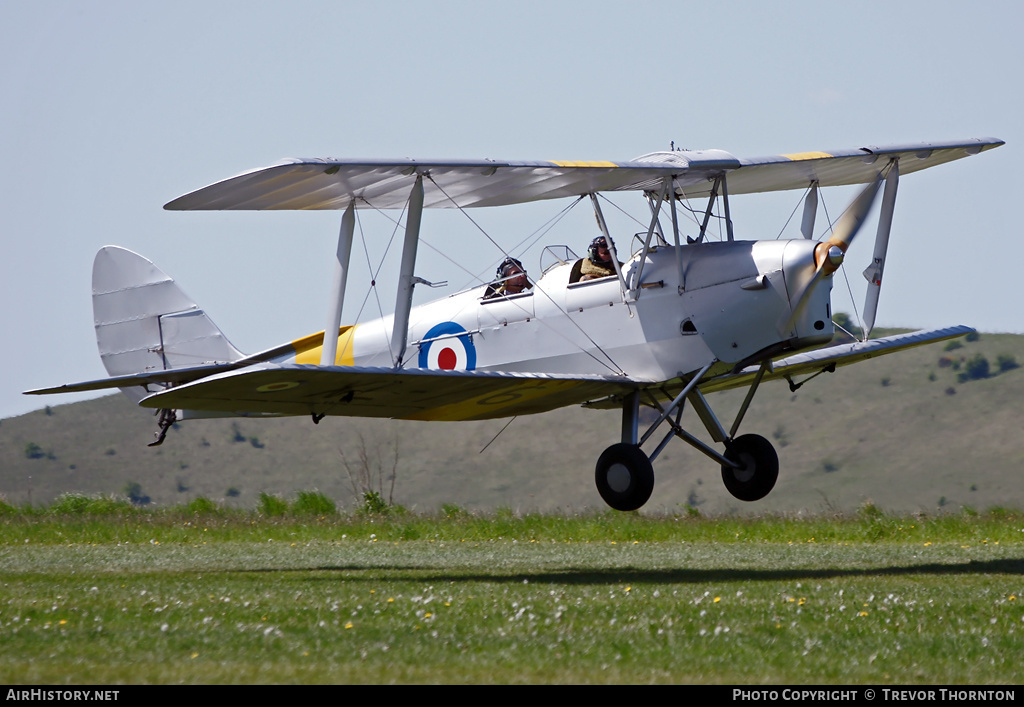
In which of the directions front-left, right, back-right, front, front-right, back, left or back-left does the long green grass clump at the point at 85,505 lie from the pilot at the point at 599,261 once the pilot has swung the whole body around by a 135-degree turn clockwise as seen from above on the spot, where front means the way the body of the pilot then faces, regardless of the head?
front-right

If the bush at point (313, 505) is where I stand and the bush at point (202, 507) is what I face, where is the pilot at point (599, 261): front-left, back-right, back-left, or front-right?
back-left

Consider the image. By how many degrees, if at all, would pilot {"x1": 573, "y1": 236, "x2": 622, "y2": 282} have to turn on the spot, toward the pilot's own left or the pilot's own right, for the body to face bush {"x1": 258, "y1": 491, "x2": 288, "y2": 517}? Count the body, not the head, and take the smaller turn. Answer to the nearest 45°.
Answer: approximately 180°

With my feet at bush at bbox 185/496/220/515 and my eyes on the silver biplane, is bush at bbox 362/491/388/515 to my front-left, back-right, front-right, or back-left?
front-left

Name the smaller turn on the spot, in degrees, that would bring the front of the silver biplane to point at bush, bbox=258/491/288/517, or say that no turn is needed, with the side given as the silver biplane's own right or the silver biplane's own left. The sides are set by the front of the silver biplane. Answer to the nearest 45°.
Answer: approximately 180°

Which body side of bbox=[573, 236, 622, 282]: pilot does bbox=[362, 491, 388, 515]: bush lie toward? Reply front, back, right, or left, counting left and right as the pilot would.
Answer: back

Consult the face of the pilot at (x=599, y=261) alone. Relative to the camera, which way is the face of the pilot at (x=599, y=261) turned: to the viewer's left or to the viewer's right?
to the viewer's right

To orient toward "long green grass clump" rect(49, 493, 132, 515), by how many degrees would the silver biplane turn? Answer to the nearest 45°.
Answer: approximately 180°

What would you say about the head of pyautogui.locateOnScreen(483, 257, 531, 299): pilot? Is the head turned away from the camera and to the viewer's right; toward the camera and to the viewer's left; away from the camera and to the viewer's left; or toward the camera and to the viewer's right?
toward the camera and to the viewer's right

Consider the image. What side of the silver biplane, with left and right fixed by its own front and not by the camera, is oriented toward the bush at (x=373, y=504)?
back

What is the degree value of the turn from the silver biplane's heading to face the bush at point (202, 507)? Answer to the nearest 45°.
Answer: approximately 180°

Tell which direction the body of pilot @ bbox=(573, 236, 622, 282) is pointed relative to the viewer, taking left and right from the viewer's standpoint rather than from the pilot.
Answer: facing the viewer and to the right of the viewer
